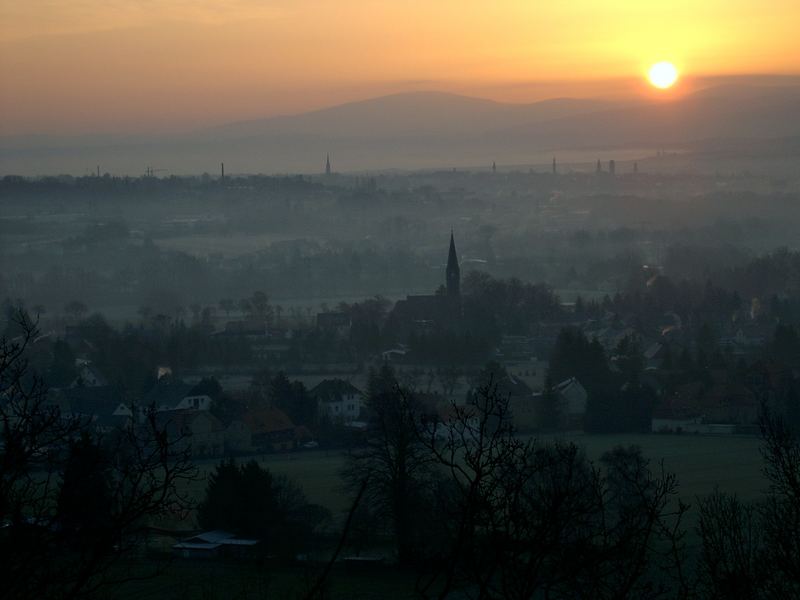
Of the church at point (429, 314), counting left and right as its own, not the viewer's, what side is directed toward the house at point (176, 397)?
right

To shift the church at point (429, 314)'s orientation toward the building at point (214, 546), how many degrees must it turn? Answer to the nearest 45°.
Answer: approximately 90° to its right

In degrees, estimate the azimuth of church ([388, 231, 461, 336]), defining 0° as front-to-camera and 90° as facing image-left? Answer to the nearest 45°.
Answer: approximately 270°

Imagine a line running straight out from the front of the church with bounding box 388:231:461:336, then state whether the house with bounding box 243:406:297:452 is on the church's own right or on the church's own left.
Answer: on the church's own right

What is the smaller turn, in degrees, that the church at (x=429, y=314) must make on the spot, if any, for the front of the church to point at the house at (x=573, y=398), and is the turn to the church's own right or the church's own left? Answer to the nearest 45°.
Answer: approximately 90° to the church's own right

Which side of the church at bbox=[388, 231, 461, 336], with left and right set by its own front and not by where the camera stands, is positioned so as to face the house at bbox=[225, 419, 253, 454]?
right

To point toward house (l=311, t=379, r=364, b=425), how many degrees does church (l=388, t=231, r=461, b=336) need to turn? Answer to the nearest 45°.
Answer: approximately 90° to its right

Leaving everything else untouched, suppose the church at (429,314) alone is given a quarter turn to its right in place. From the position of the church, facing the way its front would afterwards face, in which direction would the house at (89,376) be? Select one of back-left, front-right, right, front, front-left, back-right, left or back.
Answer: front-right
